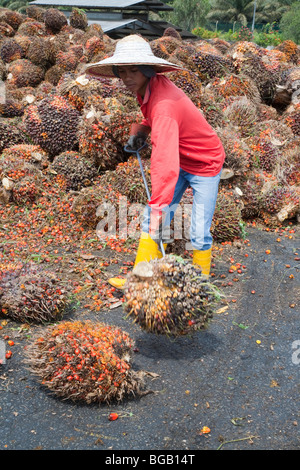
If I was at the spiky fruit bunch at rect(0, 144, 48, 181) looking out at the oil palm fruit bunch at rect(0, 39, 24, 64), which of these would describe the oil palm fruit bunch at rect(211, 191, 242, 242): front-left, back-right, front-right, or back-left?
back-right

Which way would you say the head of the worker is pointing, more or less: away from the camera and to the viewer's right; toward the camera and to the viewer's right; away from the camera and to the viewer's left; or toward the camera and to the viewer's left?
toward the camera and to the viewer's left

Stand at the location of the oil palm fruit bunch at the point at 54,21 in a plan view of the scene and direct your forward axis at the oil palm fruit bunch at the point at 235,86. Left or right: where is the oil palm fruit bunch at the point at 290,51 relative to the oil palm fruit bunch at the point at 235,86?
left

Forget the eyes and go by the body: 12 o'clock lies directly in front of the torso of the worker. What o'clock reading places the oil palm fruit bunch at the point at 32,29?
The oil palm fruit bunch is roughly at 4 o'clock from the worker.

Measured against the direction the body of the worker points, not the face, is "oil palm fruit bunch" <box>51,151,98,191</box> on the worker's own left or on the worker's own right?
on the worker's own right

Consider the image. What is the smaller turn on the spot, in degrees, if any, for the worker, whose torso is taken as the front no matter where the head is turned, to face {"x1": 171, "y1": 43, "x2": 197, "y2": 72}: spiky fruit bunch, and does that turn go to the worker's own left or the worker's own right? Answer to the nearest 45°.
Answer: approximately 135° to the worker's own right

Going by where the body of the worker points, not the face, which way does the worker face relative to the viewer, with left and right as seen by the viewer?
facing the viewer and to the left of the viewer

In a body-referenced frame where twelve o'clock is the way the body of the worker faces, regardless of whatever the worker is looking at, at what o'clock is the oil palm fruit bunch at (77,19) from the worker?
The oil palm fruit bunch is roughly at 4 o'clock from the worker.

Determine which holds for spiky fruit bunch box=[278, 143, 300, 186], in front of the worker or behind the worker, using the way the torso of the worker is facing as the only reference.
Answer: behind
